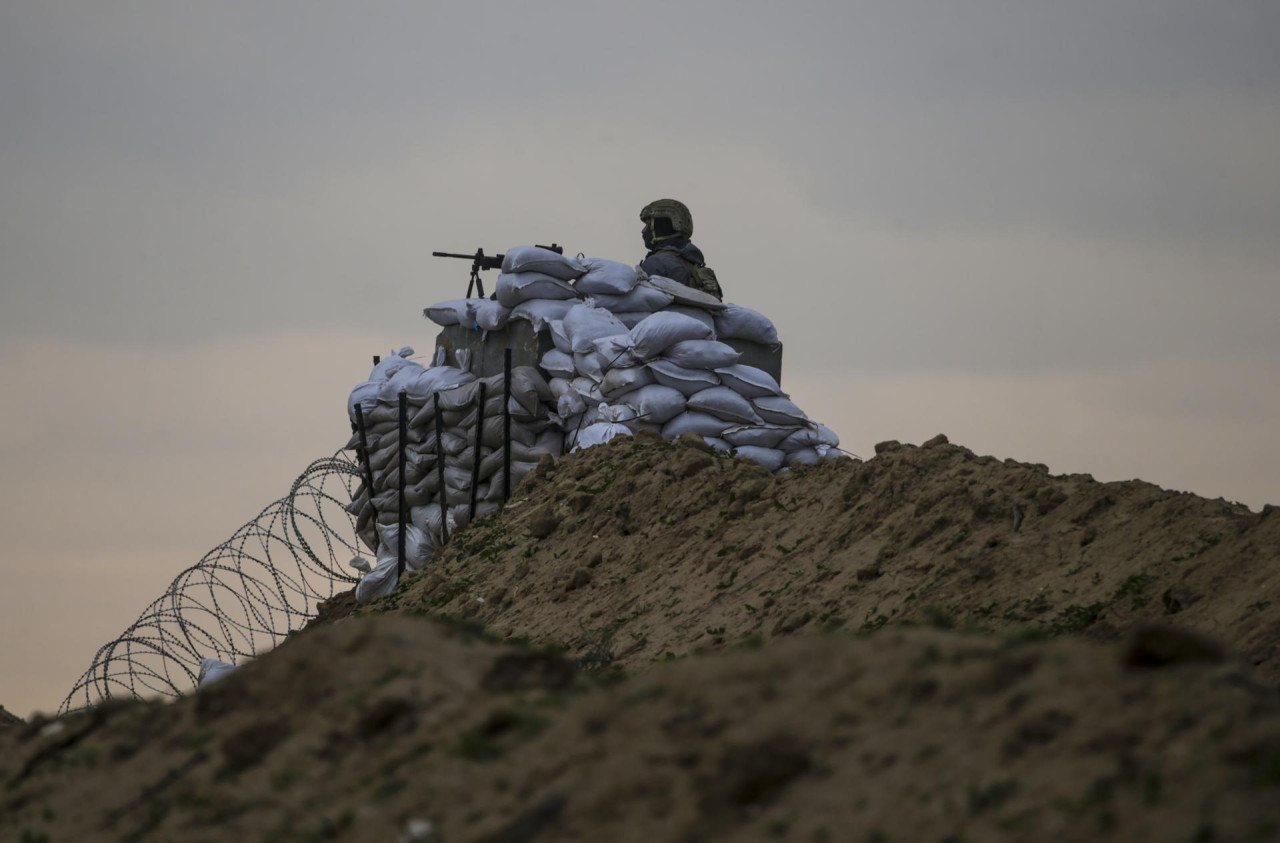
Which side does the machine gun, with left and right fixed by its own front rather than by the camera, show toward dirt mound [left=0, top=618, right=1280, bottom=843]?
left

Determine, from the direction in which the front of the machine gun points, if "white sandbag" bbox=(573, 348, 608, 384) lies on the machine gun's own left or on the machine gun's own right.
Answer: on the machine gun's own left

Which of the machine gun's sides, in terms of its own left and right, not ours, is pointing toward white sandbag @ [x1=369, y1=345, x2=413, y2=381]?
front

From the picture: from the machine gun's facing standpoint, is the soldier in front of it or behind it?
behind

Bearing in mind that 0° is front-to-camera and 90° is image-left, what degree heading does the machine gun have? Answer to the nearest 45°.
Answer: approximately 90°
